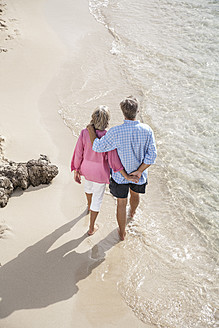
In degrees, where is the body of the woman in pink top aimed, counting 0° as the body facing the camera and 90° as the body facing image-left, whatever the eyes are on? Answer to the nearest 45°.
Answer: approximately 180°

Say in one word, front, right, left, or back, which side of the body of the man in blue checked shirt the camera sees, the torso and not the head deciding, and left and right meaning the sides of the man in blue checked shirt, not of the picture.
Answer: back

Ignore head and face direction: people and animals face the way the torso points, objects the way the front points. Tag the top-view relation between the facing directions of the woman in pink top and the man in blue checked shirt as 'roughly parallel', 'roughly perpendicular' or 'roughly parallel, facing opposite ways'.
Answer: roughly parallel

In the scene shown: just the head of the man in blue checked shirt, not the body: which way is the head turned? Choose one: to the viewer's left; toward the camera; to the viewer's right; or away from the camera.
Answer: away from the camera
